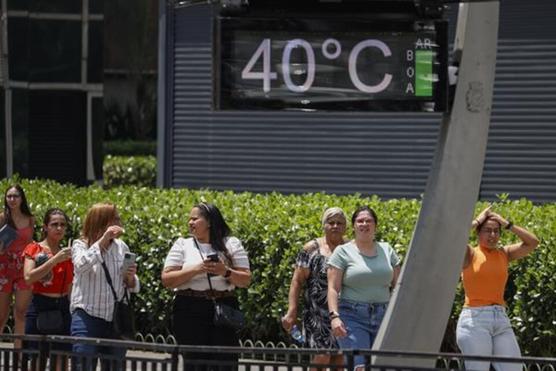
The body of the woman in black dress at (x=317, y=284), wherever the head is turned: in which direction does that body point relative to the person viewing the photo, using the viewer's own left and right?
facing the viewer and to the right of the viewer

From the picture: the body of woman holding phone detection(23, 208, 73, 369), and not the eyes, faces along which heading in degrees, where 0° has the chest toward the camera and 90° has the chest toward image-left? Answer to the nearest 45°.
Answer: approximately 315°

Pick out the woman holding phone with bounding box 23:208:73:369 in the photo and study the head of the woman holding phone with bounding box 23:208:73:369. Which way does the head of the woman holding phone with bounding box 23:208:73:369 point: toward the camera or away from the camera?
toward the camera

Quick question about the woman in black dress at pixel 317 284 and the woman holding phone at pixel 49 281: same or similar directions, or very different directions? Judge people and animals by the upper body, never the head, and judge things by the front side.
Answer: same or similar directions

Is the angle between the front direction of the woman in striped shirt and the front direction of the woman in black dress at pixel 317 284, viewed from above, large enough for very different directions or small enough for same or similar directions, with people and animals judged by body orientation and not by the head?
same or similar directions

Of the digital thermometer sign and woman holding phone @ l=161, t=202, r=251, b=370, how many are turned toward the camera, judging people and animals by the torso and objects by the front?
2

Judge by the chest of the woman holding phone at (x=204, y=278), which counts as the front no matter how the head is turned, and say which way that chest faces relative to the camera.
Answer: toward the camera

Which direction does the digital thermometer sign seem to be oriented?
toward the camera

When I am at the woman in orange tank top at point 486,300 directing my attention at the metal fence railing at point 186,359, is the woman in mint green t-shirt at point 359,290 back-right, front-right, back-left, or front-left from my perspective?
front-right

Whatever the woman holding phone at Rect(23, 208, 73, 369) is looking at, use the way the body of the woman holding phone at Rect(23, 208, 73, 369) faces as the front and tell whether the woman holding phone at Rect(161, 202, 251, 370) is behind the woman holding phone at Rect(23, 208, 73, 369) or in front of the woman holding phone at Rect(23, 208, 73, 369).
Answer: in front

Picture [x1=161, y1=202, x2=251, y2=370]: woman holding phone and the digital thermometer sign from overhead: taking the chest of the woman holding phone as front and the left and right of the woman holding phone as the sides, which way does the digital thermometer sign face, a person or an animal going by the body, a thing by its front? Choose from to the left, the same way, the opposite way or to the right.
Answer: the same way
